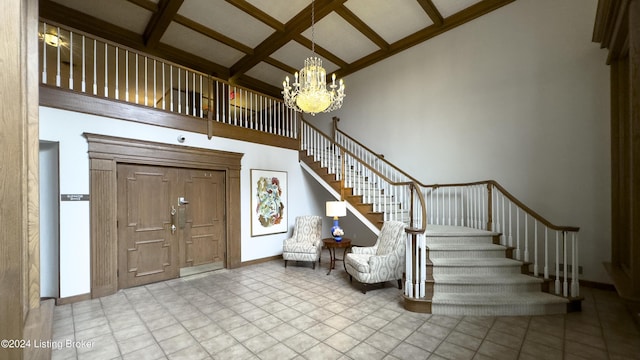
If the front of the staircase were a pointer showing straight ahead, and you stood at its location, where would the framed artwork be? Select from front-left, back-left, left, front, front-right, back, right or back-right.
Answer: right

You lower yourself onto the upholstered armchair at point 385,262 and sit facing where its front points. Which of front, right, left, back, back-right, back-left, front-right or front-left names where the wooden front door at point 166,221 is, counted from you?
front-right

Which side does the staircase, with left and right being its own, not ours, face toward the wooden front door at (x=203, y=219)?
right

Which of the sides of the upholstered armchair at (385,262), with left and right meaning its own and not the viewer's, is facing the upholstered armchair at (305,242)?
right

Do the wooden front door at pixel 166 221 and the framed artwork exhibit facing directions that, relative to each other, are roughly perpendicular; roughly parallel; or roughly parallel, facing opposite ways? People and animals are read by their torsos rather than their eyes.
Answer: roughly parallel

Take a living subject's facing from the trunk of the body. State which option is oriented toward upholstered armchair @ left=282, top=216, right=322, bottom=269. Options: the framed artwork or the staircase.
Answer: the framed artwork

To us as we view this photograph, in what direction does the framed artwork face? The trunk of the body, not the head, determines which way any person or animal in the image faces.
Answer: facing the viewer and to the right of the viewer

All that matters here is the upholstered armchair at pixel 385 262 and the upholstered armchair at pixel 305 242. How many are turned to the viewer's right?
0

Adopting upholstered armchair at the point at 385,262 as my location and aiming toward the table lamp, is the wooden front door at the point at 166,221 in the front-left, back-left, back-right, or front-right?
front-left

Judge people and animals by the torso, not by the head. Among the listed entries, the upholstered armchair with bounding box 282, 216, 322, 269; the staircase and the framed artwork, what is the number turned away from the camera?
0

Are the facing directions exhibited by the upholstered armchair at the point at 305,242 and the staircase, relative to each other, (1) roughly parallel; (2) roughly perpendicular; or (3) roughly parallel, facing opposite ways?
roughly parallel

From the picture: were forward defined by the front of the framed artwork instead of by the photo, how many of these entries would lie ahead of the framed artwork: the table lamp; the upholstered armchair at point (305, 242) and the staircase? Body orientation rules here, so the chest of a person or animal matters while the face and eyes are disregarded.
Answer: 3

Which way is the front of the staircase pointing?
toward the camera

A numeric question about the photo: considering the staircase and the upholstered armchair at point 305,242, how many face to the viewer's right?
0

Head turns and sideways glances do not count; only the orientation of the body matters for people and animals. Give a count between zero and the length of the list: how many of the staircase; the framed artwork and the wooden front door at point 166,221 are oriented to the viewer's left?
0

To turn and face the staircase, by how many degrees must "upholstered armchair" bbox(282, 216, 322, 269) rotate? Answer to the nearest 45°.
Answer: approximately 90° to its left
